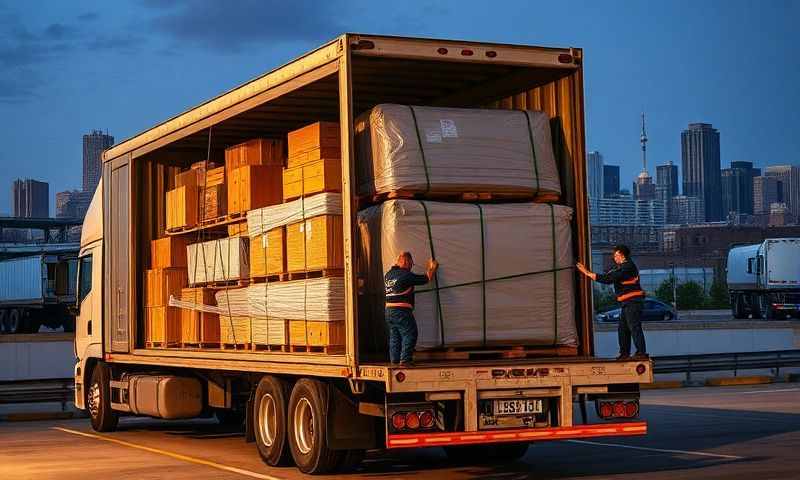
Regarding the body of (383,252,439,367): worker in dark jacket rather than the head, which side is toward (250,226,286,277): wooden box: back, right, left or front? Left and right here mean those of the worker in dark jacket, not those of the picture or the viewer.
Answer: left

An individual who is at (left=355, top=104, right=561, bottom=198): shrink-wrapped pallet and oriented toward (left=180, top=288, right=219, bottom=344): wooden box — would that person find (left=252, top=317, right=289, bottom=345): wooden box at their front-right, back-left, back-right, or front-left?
front-left

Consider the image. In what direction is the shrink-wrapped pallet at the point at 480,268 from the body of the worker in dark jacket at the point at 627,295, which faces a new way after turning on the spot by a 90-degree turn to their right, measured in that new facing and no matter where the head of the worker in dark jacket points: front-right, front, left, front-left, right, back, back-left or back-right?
back-left

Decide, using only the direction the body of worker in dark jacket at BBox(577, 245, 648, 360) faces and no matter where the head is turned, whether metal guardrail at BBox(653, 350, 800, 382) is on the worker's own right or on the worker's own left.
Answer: on the worker's own right

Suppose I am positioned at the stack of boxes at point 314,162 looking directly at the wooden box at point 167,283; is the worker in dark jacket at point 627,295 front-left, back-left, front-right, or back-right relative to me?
back-right

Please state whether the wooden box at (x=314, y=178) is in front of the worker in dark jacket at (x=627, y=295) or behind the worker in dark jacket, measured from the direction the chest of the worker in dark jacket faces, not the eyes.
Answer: in front

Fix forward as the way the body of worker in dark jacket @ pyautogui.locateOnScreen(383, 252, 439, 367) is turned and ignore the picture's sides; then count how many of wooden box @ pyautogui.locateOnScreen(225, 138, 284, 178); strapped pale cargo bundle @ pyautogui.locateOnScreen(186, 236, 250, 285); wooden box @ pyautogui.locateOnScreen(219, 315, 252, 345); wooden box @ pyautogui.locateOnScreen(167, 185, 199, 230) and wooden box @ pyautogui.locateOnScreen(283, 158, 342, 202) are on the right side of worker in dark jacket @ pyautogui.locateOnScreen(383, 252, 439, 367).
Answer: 0

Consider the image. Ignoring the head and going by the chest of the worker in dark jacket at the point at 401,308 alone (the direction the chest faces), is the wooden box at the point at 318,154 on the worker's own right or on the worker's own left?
on the worker's own left

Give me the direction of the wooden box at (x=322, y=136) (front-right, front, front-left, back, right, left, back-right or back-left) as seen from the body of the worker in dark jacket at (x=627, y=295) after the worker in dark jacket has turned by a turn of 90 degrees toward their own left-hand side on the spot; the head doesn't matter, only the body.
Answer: right

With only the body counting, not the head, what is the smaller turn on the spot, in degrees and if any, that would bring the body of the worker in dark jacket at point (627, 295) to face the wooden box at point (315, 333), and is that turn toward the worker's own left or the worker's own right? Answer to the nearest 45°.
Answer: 0° — they already face it

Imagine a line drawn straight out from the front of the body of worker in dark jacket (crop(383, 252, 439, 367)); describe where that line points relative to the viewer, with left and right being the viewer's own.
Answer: facing away from the viewer and to the right of the viewer

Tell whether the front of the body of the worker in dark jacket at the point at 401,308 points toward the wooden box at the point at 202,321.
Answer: no

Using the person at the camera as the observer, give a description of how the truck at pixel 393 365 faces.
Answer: facing away from the viewer and to the left of the viewer

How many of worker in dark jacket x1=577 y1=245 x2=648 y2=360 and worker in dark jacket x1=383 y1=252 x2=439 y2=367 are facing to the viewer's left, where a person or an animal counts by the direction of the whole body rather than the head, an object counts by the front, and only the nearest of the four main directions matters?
1

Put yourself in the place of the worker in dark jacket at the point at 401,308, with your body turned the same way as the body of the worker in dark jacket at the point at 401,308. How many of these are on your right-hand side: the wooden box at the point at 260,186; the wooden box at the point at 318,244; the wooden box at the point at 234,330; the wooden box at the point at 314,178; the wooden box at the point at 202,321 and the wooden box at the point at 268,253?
0

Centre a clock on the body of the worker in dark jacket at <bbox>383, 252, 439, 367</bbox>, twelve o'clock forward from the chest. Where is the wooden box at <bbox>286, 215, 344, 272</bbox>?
The wooden box is roughly at 9 o'clock from the worker in dark jacket.

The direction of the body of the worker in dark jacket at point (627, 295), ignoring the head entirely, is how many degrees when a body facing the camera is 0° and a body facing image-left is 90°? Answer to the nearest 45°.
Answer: approximately 90°
